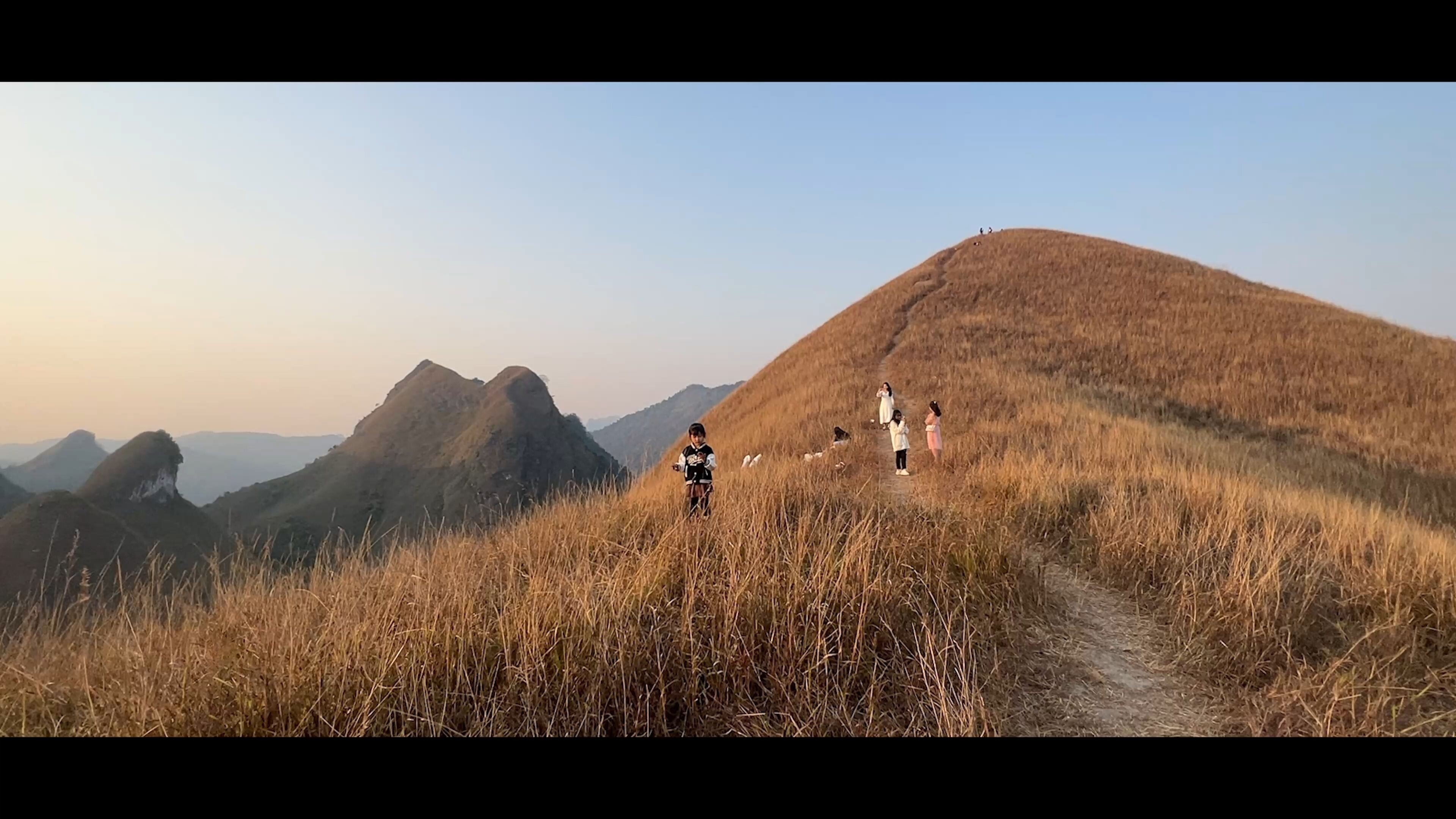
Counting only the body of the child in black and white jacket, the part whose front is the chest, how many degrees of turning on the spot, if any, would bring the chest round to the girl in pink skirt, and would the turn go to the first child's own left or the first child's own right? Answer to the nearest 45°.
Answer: approximately 135° to the first child's own left

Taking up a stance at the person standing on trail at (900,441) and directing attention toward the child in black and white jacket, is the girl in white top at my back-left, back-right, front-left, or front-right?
back-right

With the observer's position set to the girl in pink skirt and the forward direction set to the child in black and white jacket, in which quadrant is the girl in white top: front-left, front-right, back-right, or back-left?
back-right

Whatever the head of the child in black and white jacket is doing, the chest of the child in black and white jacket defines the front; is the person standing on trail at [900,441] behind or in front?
behind

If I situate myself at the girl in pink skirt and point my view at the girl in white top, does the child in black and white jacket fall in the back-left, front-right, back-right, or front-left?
back-left

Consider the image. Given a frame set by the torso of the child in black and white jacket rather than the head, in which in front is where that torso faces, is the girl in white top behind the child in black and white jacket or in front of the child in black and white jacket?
behind

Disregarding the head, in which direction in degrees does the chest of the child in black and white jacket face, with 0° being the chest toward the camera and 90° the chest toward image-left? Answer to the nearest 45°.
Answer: approximately 0°
